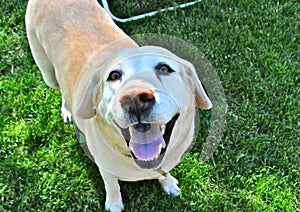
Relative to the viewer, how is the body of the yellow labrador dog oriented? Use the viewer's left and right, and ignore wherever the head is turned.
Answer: facing the viewer and to the right of the viewer
